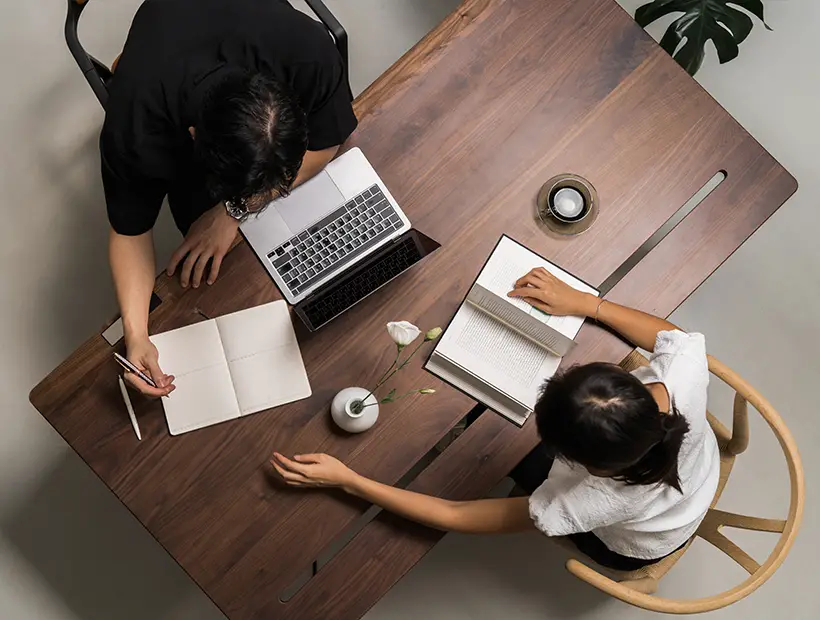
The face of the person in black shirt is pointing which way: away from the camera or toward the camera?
toward the camera

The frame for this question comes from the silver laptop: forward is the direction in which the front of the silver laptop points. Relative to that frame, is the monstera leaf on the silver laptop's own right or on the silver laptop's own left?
on the silver laptop's own right

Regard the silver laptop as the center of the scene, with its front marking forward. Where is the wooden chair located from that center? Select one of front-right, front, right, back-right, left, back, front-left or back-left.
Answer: back-right

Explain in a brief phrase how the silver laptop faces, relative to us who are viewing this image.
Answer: facing away from the viewer and to the left of the viewer

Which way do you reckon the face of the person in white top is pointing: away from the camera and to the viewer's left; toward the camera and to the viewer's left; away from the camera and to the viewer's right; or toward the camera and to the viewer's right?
away from the camera and to the viewer's left

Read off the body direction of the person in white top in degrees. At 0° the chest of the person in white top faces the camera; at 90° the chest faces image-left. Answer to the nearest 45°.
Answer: approximately 135°

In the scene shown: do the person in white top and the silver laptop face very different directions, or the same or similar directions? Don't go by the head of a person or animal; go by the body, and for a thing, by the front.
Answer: same or similar directions

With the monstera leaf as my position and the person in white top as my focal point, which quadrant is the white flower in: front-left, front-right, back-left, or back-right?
front-right

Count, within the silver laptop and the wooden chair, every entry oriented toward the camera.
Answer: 0

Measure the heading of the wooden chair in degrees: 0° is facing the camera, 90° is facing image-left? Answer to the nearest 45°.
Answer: approximately 135°
